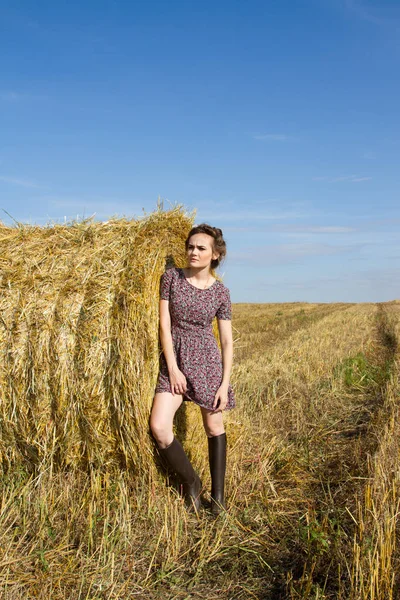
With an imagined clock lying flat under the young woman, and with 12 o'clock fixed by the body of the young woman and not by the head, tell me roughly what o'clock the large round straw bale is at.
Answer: The large round straw bale is roughly at 3 o'clock from the young woman.

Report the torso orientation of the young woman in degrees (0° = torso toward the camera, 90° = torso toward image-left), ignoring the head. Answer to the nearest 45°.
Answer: approximately 0°
